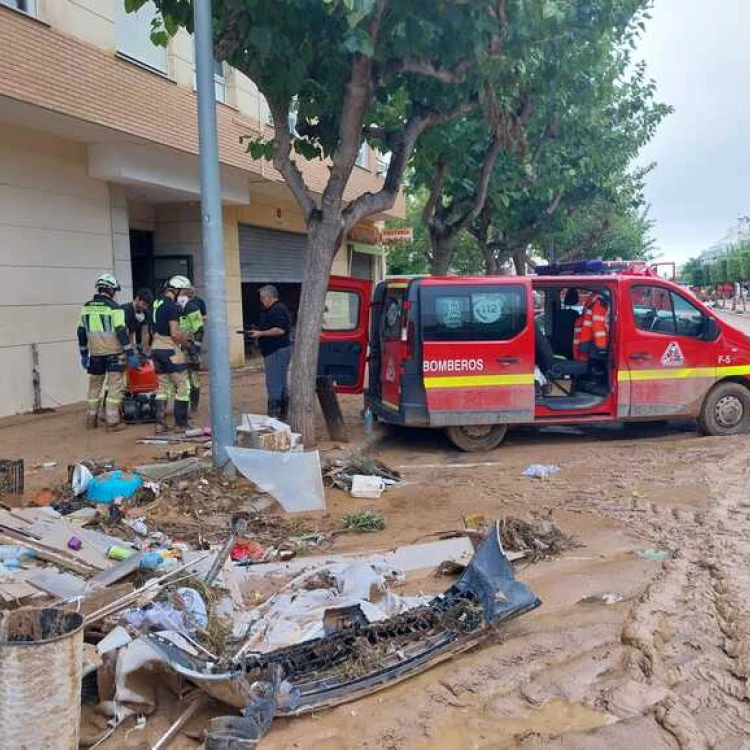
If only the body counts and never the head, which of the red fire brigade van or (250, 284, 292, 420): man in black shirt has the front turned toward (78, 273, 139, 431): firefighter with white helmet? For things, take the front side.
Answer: the man in black shirt

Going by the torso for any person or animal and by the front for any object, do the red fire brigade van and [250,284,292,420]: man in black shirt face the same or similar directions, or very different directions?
very different directions

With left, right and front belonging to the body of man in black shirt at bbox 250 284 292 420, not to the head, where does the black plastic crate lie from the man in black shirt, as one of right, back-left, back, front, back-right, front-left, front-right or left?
front-left

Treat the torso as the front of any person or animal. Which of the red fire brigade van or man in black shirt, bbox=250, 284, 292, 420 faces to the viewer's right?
the red fire brigade van

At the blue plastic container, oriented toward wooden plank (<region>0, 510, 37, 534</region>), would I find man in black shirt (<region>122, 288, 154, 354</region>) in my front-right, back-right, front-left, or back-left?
back-right

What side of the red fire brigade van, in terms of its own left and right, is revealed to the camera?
right

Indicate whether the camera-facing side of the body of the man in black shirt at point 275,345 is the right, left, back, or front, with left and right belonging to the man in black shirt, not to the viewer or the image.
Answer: left

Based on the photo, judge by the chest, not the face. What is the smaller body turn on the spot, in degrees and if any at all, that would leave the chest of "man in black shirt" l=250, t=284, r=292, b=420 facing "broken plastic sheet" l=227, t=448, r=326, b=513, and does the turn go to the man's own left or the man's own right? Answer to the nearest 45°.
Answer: approximately 90° to the man's own left

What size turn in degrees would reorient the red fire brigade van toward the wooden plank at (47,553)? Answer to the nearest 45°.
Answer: approximately 135° to its right

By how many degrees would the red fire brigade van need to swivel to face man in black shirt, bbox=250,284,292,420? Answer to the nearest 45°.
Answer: approximately 180°

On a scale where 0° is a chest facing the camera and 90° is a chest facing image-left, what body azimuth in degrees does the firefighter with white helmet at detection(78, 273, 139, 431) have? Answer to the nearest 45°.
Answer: approximately 225°
